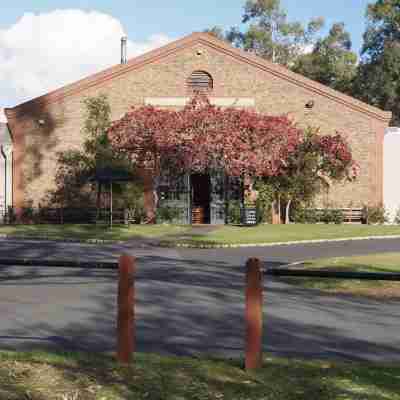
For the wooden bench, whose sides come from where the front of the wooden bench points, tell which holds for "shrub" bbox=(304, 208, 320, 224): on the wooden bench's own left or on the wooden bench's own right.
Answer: on the wooden bench's own right

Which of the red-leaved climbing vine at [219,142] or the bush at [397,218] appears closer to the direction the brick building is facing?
the red-leaved climbing vine

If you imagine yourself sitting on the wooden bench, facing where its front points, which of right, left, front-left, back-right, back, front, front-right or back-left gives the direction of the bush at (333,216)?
front-right

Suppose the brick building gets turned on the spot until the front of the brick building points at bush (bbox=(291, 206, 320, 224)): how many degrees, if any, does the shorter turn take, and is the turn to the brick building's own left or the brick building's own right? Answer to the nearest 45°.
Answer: approximately 90° to the brick building's own left

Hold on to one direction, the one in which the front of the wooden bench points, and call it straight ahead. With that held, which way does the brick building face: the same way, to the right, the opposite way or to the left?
the same way

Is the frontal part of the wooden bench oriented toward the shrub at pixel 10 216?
no

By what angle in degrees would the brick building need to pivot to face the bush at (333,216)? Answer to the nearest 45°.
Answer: approximately 90° to its left

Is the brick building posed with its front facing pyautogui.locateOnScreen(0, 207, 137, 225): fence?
no

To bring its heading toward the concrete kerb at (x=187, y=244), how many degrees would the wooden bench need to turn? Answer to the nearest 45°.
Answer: approximately 45° to its right

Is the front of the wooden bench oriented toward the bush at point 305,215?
no

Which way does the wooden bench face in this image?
toward the camera

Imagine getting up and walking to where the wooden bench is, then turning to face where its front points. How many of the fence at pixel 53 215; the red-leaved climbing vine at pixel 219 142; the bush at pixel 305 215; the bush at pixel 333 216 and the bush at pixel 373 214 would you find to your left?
1

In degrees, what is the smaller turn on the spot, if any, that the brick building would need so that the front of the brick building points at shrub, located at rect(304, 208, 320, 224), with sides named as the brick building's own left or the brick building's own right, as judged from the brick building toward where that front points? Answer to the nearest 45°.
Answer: approximately 90° to the brick building's own left

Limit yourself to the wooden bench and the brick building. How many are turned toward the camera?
2

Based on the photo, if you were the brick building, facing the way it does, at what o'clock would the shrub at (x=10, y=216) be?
The shrub is roughly at 3 o'clock from the brick building.

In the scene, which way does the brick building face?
toward the camera

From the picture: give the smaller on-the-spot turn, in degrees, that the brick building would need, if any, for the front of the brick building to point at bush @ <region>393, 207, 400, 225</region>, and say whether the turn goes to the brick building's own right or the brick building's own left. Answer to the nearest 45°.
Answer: approximately 90° to the brick building's own left

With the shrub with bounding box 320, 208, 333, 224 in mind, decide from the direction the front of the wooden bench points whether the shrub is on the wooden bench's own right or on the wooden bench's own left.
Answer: on the wooden bench's own right

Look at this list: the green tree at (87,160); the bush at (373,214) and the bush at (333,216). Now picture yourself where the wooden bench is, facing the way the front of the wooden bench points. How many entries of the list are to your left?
1

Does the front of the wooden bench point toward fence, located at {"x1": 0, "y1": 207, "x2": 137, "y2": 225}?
no
